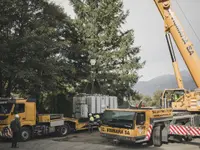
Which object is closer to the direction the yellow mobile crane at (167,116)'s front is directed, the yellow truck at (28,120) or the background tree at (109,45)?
the yellow truck

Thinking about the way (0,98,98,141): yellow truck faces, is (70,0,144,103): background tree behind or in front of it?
behind

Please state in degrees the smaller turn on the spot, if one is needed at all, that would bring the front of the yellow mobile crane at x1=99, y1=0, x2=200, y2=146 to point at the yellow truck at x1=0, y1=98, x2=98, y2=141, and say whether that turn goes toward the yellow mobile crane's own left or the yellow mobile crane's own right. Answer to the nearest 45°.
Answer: approximately 45° to the yellow mobile crane's own right

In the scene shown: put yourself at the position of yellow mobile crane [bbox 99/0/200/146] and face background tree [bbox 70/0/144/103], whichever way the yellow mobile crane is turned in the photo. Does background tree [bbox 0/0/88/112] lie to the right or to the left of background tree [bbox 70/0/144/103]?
left

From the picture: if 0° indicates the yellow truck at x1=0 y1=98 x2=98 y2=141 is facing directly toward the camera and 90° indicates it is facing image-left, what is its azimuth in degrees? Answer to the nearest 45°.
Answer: approximately 45°

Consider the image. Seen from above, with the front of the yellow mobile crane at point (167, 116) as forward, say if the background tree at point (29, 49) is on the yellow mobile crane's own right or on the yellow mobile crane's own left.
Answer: on the yellow mobile crane's own right

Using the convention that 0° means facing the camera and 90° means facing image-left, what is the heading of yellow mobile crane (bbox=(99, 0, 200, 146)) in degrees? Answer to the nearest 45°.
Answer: approximately 45°

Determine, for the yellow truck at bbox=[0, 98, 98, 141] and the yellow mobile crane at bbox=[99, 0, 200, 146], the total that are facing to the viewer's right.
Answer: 0

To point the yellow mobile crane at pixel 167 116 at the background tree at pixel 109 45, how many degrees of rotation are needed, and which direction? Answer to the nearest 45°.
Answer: approximately 135° to its right
